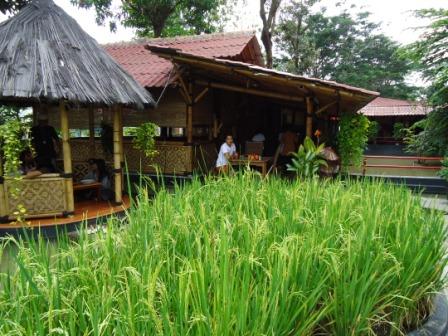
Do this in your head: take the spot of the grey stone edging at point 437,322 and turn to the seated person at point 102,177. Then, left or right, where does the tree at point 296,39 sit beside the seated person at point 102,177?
right
